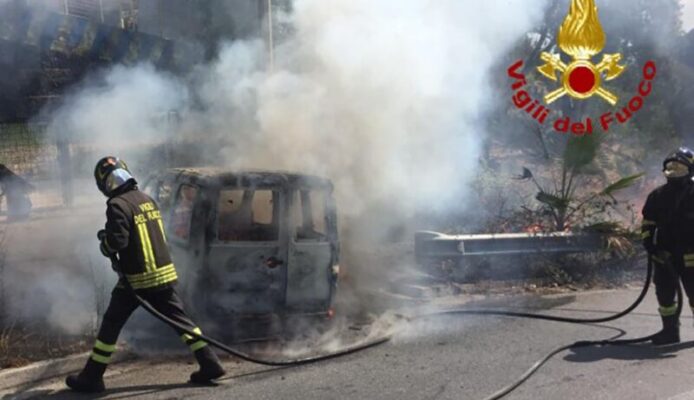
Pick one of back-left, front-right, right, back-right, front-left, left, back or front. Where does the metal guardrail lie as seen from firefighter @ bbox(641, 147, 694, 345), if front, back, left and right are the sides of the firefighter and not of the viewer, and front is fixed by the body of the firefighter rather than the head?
right

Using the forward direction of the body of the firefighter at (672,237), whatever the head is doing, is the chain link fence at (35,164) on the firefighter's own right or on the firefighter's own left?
on the firefighter's own right

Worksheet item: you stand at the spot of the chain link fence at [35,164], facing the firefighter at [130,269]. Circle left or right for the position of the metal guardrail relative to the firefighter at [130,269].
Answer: left

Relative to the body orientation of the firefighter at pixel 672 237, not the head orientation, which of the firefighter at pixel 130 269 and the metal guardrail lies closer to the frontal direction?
the firefighter

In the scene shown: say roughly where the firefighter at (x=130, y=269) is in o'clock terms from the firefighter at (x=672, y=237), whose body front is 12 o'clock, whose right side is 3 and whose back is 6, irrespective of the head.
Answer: the firefighter at (x=130, y=269) is roughly at 12 o'clock from the firefighter at (x=672, y=237).

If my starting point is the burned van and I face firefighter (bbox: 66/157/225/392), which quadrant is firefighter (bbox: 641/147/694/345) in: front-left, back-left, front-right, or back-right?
back-left

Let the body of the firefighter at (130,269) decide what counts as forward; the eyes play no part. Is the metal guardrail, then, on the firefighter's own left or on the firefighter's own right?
on the firefighter's own right

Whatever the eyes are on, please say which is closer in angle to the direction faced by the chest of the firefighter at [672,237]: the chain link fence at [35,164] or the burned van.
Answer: the burned van
